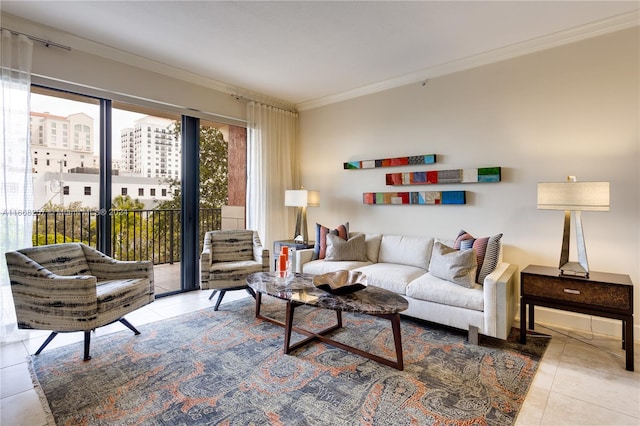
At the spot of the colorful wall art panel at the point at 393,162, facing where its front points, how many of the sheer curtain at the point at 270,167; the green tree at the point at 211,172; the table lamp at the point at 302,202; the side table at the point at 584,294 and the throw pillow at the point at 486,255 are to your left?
2

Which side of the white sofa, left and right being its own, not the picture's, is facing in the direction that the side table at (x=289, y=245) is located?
right

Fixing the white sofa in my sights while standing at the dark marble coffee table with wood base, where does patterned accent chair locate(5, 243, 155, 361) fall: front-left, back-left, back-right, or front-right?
back-left

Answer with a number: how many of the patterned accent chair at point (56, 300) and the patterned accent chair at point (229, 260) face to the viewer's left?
0

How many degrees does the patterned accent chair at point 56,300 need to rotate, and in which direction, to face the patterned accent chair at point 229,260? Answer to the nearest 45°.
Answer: approximately 45° to its left

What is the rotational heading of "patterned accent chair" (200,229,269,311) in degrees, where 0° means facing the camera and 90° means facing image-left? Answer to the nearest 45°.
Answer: approximately 315°

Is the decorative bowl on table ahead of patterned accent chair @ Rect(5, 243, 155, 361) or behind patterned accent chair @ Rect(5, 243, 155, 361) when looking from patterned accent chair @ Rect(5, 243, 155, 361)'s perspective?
ahead

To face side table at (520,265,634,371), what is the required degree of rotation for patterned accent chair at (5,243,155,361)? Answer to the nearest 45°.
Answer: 0° — it already faces it

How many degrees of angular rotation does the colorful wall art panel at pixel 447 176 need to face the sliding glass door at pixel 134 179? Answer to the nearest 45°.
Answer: approximately 45° to its right
